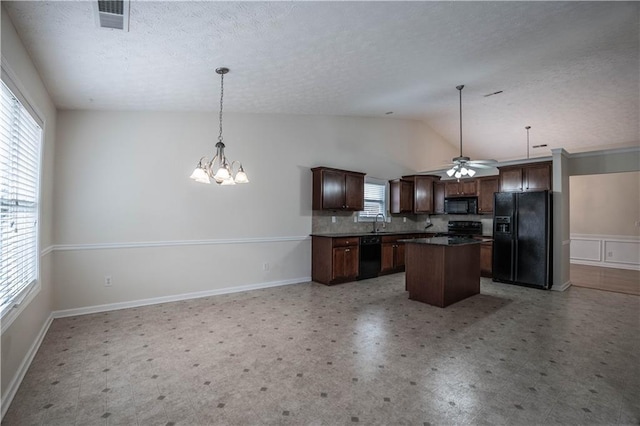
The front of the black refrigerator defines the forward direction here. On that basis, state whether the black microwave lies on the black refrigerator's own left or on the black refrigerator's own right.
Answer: on the black refrigerator's own right

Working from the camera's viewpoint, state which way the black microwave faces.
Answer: facing the viewer

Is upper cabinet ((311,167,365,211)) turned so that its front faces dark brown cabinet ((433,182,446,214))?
no

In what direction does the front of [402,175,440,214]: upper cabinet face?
toward the camera

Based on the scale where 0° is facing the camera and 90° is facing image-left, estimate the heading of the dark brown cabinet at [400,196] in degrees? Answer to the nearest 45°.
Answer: approximately 315°

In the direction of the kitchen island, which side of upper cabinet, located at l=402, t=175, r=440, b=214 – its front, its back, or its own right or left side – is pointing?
front

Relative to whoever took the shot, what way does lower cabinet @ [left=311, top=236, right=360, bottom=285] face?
facing the viewer and to the right of the viewer

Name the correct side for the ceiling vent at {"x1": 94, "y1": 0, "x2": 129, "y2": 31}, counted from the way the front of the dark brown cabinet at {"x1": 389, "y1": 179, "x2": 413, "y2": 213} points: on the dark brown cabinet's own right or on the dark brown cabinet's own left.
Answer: on the dark brown cabinet's own right

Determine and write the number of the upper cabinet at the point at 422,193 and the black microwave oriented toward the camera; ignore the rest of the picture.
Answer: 2

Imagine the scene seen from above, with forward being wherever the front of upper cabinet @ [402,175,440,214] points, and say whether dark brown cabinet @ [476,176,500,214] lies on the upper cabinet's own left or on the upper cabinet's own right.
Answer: on the upper cabinet's own left

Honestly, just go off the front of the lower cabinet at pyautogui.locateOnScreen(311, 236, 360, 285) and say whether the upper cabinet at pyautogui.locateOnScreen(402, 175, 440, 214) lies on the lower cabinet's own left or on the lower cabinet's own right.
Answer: on the lower cabinet's own left

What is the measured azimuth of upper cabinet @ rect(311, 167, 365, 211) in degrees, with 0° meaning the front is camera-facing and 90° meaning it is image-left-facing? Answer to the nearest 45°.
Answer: approximately 315°

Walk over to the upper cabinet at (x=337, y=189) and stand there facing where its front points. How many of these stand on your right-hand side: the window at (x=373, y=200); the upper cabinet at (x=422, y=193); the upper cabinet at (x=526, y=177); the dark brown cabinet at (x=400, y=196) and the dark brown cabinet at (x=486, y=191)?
0

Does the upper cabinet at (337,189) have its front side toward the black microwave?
no

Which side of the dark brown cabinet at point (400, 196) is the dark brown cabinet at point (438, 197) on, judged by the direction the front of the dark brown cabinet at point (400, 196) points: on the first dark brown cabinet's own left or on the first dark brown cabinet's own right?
on the first dark brown cabinet's own left

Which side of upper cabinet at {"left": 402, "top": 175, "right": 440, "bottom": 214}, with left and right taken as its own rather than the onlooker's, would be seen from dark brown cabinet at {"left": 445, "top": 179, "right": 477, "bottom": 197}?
left

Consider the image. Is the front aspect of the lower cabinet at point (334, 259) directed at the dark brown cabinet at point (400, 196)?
no

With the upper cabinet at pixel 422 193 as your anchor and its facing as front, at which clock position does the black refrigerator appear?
The black refrigerator is roughly at 10 o'clock from the upper cabinet.
